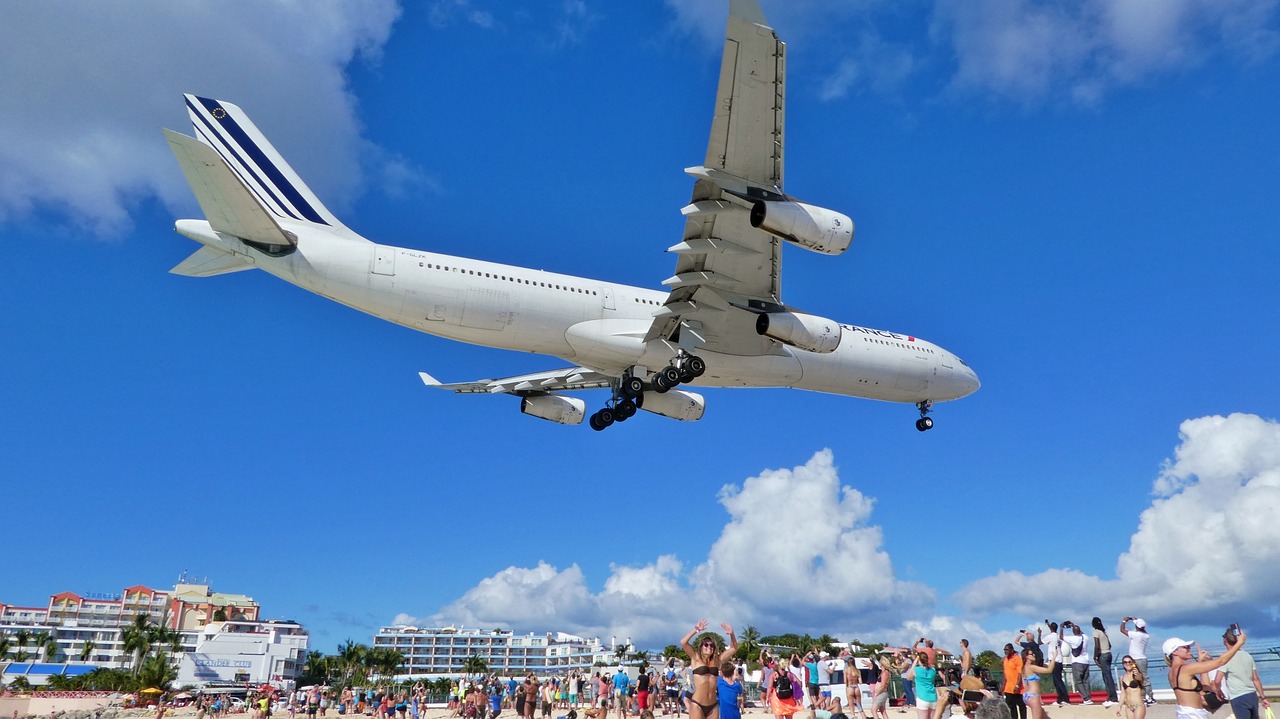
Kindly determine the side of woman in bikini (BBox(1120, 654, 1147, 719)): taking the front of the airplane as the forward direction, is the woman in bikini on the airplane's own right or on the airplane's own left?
on the airplane's own right

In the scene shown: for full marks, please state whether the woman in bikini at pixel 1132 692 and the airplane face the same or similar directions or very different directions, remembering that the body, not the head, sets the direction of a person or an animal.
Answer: very different directions

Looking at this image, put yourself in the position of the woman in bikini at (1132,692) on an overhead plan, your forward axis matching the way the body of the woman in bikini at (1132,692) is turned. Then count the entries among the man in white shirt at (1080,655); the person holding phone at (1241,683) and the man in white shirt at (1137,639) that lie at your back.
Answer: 2

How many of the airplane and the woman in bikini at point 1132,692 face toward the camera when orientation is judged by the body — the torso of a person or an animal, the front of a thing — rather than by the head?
1

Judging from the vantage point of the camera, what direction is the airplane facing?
facing away from the viewer and to the right of the viewer

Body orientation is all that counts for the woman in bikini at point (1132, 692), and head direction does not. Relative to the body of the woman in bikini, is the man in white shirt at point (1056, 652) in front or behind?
behind

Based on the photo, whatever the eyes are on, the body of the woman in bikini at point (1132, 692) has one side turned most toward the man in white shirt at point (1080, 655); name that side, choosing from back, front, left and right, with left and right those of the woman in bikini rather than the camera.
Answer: back

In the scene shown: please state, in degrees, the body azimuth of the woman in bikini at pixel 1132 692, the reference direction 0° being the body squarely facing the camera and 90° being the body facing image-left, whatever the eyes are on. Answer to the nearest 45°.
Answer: approximately 0°
